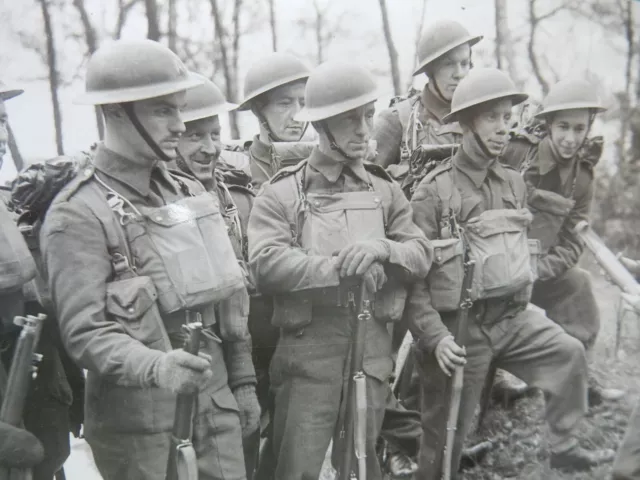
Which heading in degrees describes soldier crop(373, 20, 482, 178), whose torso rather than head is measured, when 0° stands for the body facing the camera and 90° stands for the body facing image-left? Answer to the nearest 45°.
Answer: approximately 315°

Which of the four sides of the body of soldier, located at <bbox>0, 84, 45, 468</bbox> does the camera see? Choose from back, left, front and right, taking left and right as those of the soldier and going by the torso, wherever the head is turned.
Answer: right

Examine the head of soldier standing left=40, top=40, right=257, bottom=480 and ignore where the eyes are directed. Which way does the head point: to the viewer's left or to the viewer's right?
to the viewer's right

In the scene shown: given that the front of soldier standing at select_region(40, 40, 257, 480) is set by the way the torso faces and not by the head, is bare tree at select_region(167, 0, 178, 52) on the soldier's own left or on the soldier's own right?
on the soldier's own left

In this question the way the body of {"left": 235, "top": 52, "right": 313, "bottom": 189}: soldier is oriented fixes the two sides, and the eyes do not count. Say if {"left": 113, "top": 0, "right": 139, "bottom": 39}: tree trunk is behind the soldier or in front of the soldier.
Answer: behind

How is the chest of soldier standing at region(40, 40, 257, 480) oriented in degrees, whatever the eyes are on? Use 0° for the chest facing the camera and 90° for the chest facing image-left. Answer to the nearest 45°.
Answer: approximately 315°
